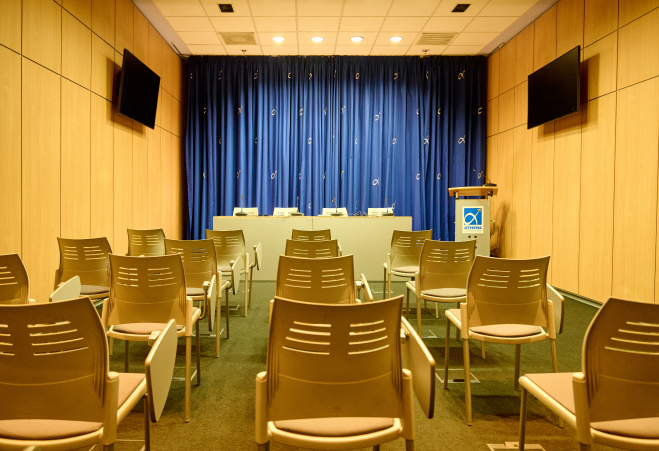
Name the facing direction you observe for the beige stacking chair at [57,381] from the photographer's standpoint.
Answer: facing away from the viewer and to the right of the viewer

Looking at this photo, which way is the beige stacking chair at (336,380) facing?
away from the camera

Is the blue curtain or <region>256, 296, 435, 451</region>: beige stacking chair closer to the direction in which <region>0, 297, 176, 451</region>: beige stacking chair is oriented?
the blue curtain

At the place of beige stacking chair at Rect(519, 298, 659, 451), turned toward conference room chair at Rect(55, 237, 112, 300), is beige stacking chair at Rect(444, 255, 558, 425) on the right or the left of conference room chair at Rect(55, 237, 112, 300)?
right

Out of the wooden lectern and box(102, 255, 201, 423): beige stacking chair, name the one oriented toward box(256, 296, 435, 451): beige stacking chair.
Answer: the wooden lectern

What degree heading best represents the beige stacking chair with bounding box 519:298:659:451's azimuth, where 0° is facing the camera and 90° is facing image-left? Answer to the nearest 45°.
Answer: approximately 135°

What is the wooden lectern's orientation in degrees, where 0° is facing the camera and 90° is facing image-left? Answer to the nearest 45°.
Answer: approximately 0°

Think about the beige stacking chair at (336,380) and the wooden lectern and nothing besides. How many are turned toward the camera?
1

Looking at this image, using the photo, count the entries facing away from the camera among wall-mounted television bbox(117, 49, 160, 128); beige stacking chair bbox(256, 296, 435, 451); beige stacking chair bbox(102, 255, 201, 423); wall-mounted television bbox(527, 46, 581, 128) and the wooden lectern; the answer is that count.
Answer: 2

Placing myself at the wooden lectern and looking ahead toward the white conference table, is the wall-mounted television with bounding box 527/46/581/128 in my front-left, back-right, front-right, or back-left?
back-left

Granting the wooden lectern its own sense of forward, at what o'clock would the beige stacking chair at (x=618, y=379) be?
The beige stacking chair is roughly at 12 o'clock from the wooden lectern.

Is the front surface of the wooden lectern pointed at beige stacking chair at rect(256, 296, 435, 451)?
yes

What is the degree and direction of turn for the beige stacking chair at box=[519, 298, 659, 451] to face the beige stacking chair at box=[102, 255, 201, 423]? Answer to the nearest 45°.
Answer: approximately 45° to its left

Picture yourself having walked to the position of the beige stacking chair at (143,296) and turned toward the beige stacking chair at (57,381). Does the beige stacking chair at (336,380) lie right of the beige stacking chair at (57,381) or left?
left

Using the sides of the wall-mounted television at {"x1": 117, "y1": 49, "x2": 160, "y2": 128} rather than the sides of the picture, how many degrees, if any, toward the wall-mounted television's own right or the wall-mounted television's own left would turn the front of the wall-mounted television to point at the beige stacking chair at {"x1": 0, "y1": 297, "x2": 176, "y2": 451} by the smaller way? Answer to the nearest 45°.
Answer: approximately 45° to the wall-mounted television's own right
